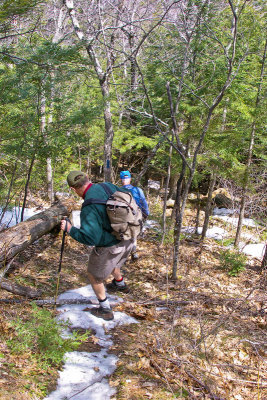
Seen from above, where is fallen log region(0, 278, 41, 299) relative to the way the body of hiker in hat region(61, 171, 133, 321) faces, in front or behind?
in front

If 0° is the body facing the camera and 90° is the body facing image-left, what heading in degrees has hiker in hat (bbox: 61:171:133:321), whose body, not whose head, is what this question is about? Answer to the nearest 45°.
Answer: approximately 90°

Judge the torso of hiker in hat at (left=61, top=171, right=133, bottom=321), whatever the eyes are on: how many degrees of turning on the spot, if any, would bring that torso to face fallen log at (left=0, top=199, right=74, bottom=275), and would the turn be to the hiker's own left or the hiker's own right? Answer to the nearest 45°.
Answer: approximately 45° to the hiker's own right

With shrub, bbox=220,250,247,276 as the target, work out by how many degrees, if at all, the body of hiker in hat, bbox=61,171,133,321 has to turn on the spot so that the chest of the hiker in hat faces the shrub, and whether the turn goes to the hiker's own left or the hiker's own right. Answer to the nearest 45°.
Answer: approximately 135° to the hiker's own right

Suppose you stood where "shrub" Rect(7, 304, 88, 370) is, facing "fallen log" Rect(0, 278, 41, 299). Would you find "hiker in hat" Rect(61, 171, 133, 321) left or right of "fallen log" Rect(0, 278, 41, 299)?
right
